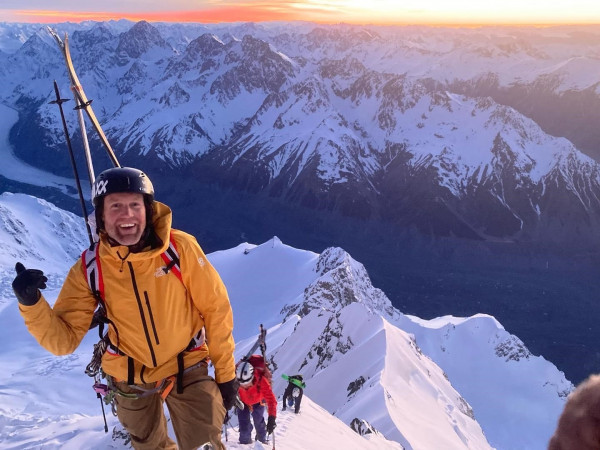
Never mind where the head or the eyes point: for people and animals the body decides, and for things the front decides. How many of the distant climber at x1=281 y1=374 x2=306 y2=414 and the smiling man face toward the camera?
2

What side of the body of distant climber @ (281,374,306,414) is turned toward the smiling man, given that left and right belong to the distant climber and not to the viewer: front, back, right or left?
front

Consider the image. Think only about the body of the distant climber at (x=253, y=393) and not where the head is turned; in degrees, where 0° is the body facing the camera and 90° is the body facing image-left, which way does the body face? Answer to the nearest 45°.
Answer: approximately 45°
